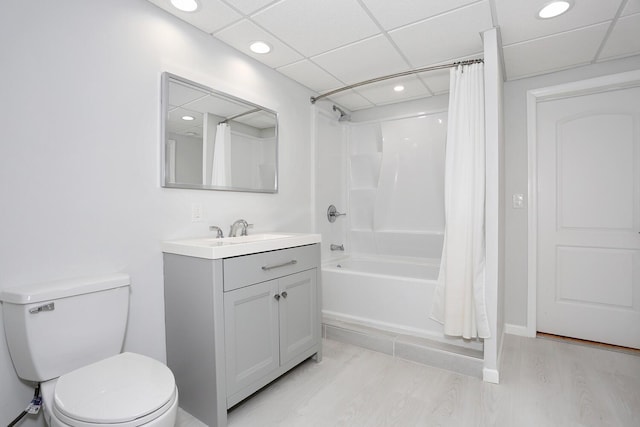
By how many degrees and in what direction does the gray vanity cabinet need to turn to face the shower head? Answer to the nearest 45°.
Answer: approximately 90° to its left

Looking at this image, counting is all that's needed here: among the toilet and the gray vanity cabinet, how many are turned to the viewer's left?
0

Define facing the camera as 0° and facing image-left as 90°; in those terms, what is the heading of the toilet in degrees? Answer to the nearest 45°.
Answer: approximately 315°

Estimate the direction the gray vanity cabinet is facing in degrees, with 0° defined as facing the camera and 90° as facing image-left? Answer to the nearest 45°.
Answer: approximately 315°

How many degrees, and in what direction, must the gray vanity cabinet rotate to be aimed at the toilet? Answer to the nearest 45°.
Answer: approximately 90° to its right

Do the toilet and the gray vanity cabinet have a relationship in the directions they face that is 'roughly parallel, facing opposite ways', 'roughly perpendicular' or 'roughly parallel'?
roughly parallel
